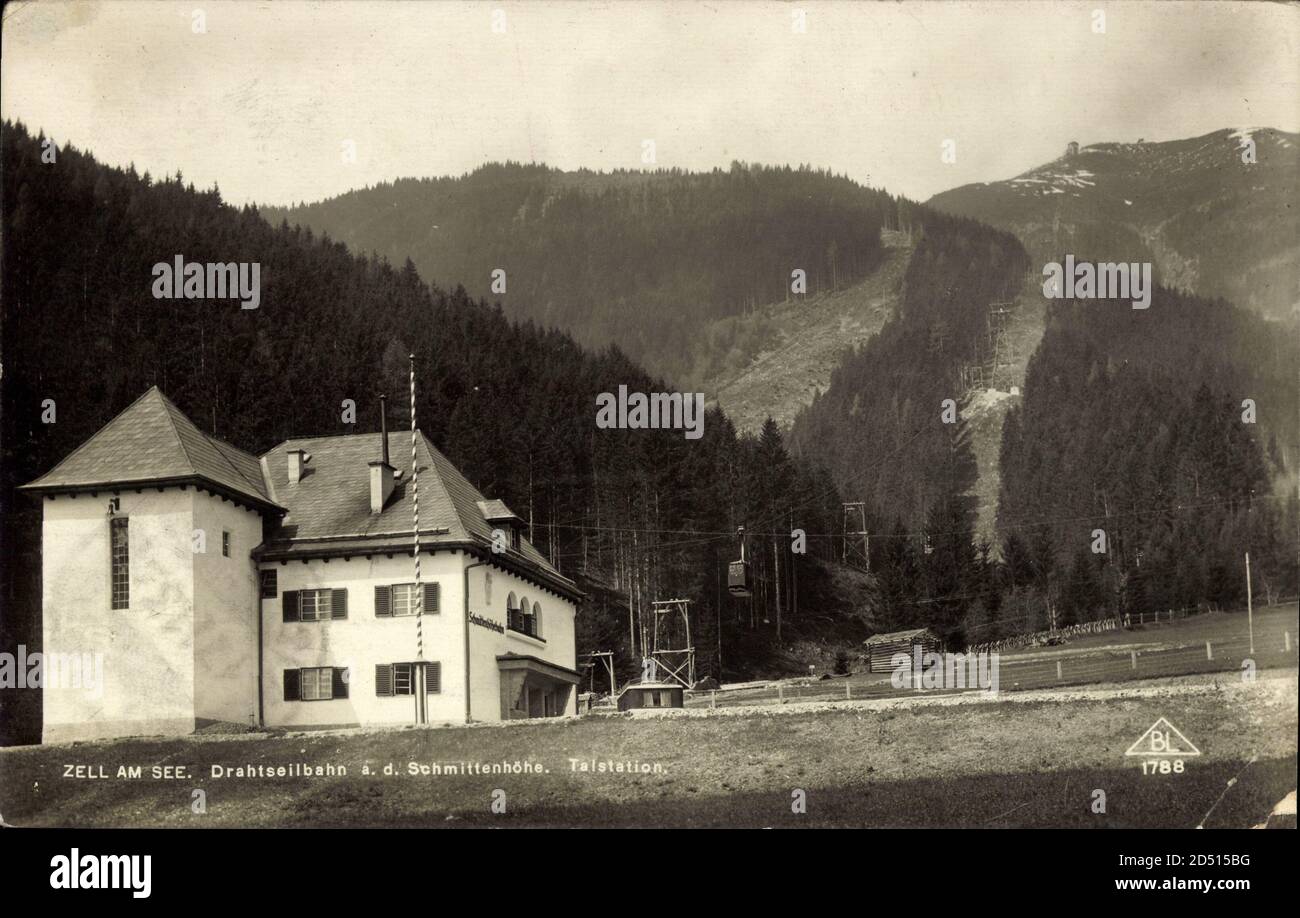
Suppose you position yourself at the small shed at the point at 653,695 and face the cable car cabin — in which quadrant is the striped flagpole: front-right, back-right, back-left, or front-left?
back-left

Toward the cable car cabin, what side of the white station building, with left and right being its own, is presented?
left

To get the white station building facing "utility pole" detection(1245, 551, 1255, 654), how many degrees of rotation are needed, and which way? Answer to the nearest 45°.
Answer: approximately 45° to its left

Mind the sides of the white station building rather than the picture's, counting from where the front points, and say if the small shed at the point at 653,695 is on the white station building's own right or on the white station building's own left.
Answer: on the white station building's own left

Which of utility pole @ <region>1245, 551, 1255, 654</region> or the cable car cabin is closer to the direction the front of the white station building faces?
the utility pole

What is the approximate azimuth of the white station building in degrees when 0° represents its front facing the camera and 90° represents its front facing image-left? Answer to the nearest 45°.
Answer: approximately 315°
